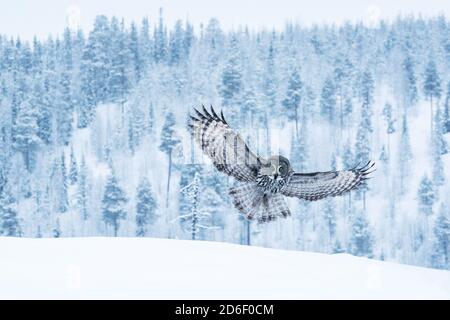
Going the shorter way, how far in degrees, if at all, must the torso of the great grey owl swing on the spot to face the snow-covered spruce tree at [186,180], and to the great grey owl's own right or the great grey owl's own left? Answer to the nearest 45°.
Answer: approximately 180°

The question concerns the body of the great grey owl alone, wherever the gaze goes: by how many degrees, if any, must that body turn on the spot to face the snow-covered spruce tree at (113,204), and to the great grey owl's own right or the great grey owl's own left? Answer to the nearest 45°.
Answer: approximately 180°

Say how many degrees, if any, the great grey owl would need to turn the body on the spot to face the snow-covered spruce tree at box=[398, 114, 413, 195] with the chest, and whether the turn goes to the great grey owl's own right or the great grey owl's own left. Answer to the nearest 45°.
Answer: approximately 180°

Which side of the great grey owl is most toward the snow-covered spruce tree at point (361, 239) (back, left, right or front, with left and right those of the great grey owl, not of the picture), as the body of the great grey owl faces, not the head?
back

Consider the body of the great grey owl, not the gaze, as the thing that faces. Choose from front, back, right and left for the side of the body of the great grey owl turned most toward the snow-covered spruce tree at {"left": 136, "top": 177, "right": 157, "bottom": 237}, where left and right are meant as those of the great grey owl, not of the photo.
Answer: back

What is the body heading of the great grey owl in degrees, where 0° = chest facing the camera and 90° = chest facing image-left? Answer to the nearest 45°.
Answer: approximately 0°

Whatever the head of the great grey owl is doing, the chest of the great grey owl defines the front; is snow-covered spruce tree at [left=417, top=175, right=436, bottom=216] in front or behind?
behind

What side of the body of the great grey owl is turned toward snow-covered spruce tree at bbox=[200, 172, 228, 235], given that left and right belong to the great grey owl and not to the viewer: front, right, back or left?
back

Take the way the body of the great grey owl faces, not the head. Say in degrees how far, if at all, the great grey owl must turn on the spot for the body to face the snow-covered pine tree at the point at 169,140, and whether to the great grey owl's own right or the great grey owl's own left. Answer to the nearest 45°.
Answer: approximately 180°

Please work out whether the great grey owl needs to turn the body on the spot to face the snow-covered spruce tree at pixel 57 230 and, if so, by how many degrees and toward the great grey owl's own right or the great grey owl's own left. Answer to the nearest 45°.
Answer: approximately 135° to the great grey owl's own right

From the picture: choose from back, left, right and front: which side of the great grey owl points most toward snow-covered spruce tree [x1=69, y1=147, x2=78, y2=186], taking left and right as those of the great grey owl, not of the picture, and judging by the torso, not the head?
back
